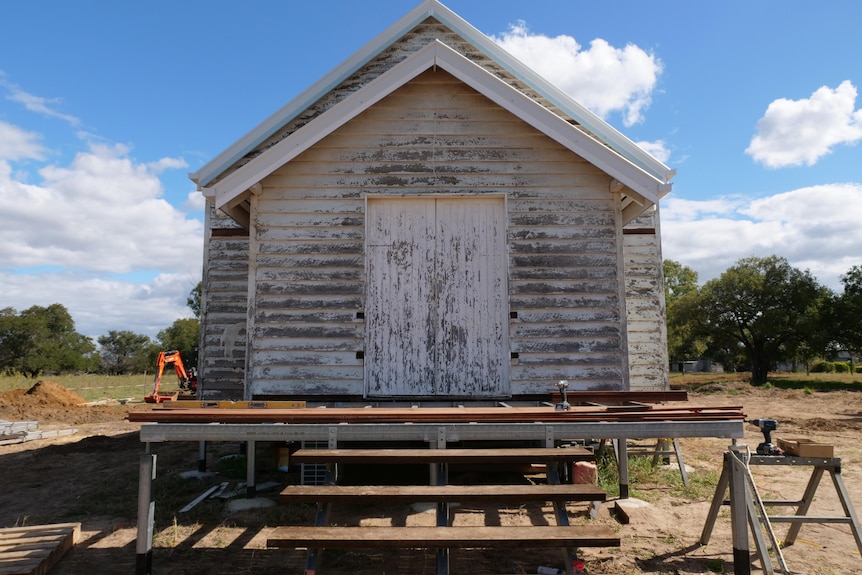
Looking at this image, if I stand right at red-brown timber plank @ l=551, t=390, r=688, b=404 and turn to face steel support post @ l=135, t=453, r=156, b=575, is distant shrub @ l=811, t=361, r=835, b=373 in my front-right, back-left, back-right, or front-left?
back-right

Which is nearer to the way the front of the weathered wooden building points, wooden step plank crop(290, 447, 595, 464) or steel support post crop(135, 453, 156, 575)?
the wooden step plank

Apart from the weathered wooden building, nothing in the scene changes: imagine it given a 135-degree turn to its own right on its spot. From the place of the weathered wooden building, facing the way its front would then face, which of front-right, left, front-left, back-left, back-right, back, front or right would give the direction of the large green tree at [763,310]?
right

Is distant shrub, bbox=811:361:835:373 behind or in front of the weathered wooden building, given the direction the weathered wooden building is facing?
behind

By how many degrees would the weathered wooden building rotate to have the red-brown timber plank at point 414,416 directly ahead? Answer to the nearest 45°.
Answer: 0° — it already faces it

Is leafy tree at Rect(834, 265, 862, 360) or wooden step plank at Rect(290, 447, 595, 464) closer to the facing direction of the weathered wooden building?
the wooden step plank

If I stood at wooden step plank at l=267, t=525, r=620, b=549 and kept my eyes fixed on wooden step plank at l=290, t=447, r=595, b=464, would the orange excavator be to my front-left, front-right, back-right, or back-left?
front-left

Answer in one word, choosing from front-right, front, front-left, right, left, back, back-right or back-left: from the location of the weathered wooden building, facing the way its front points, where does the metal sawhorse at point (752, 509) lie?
front-left

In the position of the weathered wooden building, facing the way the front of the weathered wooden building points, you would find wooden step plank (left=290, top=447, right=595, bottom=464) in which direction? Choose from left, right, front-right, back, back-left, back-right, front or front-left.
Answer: front

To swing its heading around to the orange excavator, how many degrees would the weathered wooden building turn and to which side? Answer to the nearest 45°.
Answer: approximately 135° to its right

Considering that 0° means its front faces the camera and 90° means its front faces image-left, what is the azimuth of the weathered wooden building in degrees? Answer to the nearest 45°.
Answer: approximately 0°

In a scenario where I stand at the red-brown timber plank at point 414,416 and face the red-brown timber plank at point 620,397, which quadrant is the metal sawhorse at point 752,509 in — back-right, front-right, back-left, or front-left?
front-right

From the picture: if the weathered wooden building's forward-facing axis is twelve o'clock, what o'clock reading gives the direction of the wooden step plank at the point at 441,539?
The wooden step plank is roughly at 12 o'clock from the weathered wooden building.

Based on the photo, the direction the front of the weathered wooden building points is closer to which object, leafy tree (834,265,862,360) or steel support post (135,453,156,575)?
the steel support post

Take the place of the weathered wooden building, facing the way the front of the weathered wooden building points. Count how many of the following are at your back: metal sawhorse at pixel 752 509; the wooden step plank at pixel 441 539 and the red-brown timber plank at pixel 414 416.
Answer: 0
